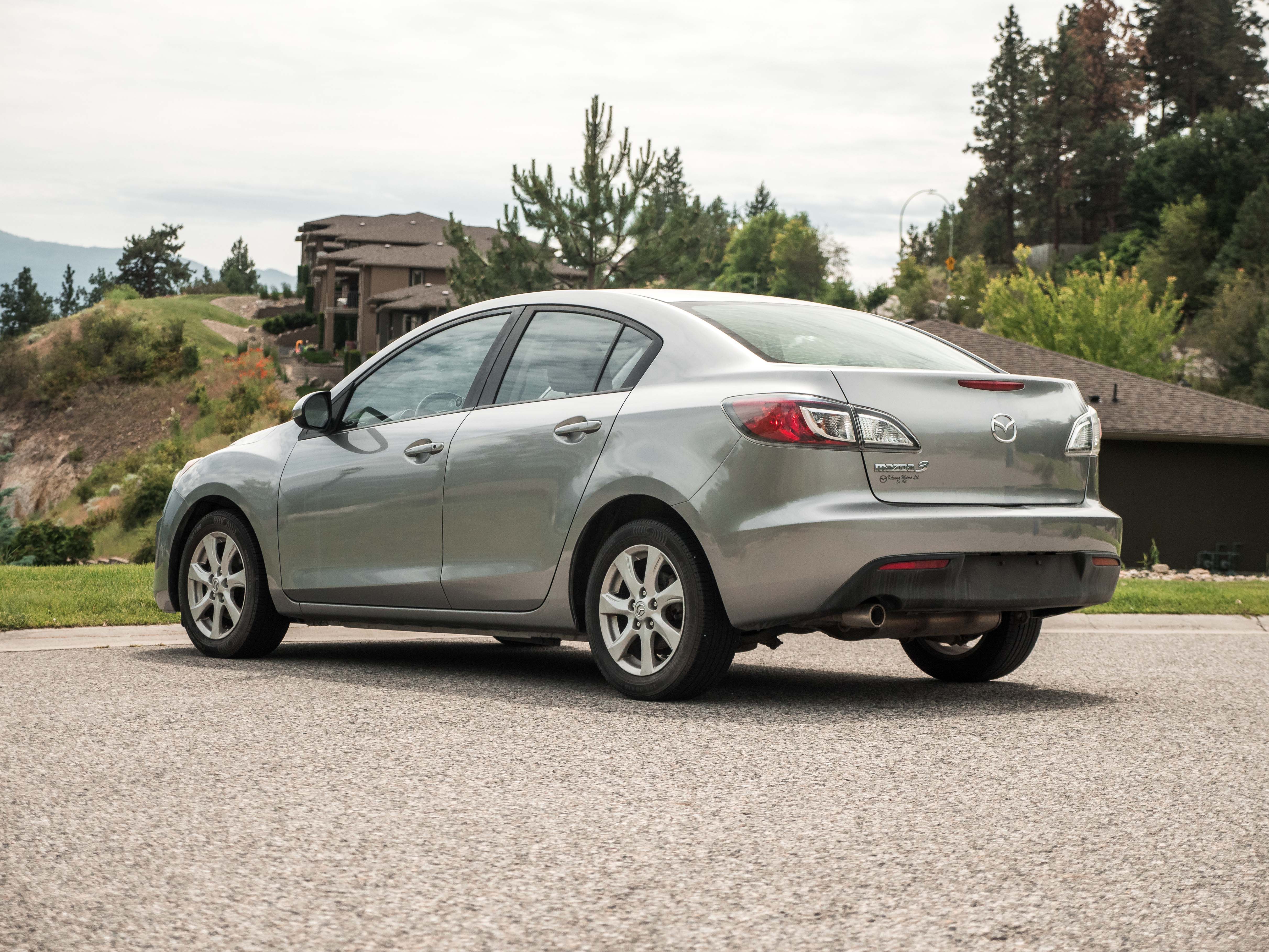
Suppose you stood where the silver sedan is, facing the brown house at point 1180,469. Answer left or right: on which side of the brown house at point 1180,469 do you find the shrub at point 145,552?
left

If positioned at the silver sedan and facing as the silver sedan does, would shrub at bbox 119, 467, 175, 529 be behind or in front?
in front

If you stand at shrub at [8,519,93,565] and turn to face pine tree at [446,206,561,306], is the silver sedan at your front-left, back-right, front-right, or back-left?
back-right

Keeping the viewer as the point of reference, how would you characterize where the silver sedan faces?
facing away from the viewer and to the left of the viewer

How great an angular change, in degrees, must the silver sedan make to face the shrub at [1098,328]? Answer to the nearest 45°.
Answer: approximately 45° to its right

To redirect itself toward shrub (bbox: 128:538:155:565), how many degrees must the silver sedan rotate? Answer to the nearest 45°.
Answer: approximately 45° to its right

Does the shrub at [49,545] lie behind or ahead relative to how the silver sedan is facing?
ahead

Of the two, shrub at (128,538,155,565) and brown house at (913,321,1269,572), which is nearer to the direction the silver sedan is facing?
the shrub

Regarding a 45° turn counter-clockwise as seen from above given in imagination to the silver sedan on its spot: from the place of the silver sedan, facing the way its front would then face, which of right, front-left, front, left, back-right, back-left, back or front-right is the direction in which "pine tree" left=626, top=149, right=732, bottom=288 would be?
right

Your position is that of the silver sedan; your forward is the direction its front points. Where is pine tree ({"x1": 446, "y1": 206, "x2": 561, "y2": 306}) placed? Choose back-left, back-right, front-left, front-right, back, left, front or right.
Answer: front-right
